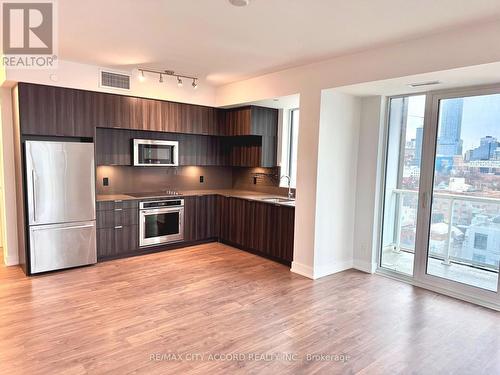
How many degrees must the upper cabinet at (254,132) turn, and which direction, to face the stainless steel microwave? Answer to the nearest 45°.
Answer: approximately 45° to its right

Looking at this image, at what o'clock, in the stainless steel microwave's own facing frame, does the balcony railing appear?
The balcony railing is roughly at 10 o'clock from the stainless steel microwave.

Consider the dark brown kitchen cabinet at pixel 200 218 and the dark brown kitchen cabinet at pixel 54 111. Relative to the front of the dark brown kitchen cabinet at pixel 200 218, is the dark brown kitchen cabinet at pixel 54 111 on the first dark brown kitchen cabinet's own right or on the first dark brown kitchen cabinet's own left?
on the first dark brown kitchen cabinet's own right

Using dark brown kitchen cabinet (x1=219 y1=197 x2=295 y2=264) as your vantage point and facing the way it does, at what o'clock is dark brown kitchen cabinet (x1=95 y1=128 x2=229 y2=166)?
dark brown kitchen cabinet (x1=95 y1=128 x2=229 y2=166) is roughly at 2 o'clock from dark brown kitchen cabinet (x1=219 y1=197 x2=295 y2=264).

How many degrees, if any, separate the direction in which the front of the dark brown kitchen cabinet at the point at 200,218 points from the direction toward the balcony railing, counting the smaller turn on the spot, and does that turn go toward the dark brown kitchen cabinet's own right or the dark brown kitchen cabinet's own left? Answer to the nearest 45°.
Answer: approximately 45° to the dark brown kitchen cabinet's own left

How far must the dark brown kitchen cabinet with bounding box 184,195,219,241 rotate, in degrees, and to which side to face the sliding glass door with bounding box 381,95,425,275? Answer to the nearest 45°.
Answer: approximately 45° to its left

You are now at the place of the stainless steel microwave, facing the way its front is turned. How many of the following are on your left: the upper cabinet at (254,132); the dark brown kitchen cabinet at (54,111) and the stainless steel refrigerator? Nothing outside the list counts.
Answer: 1

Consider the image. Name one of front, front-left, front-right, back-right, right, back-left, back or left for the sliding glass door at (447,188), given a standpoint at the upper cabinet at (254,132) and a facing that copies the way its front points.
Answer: left

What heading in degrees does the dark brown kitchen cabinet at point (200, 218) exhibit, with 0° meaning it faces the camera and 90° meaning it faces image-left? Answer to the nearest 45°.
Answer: approximately 0°
